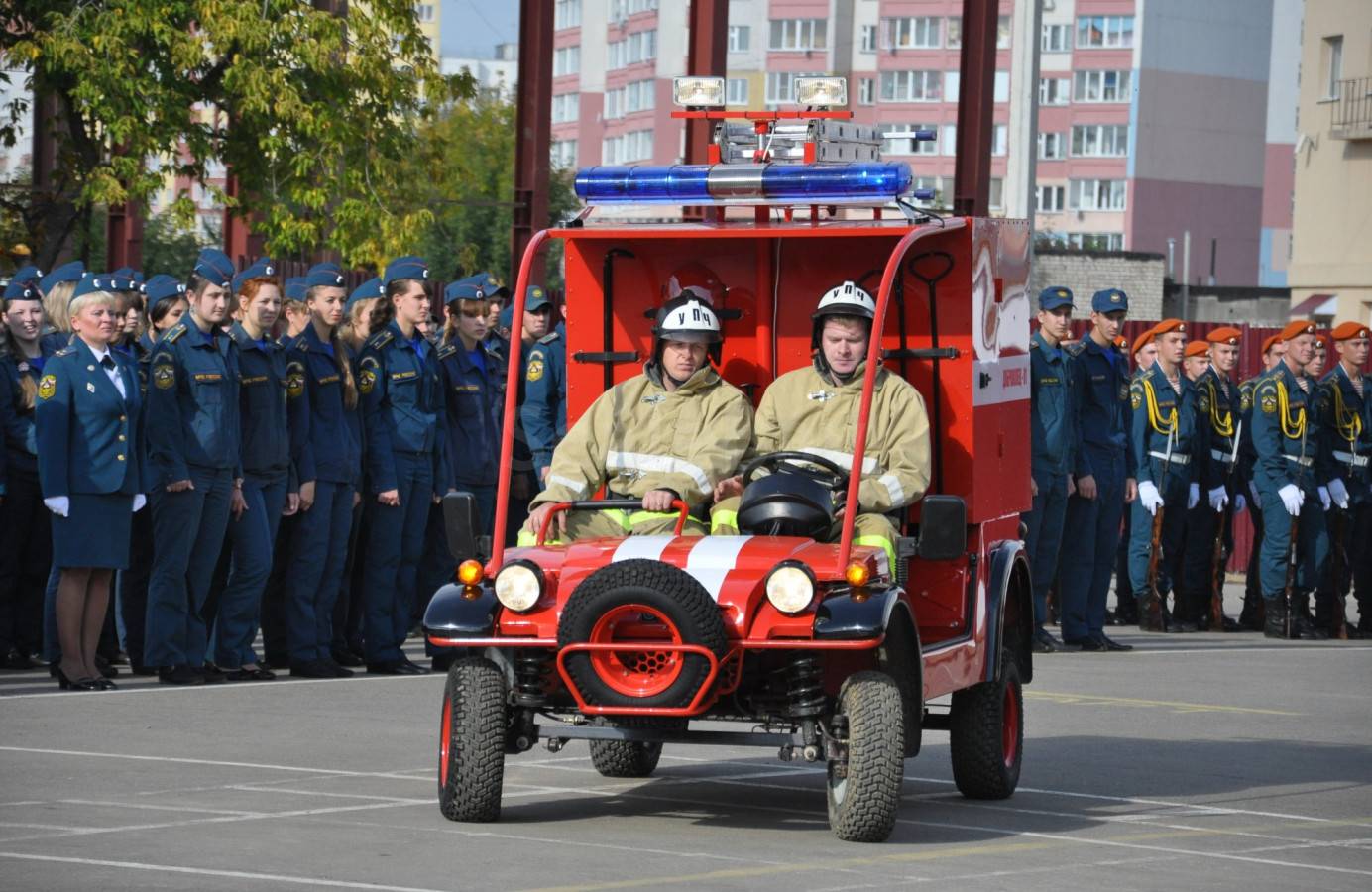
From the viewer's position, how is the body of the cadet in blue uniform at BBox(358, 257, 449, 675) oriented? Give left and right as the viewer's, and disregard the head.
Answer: facing the viewer and to the right of the viewer

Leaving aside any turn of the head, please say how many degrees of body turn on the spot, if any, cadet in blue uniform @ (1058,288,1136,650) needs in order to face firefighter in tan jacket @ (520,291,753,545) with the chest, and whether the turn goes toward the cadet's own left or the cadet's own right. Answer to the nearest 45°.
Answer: approximately 45° to the cadet's own right

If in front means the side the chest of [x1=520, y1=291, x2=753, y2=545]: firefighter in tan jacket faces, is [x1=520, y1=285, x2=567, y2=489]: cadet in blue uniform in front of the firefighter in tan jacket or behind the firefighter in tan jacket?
behind

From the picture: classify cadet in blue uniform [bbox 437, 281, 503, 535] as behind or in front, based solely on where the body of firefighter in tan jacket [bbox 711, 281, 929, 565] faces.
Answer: behind

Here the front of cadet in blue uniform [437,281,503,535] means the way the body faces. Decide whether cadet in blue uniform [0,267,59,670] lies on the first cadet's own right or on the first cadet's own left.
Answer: on the first cadet's own right

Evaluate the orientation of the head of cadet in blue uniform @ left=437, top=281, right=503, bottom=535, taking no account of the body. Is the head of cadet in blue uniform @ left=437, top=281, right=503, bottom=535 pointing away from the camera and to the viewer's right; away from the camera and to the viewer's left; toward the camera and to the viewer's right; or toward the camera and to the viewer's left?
toward the camera and to the viewer's right

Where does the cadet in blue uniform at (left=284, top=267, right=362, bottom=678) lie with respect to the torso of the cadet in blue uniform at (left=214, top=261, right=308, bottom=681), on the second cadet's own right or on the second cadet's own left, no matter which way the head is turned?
on the second cadet's own left

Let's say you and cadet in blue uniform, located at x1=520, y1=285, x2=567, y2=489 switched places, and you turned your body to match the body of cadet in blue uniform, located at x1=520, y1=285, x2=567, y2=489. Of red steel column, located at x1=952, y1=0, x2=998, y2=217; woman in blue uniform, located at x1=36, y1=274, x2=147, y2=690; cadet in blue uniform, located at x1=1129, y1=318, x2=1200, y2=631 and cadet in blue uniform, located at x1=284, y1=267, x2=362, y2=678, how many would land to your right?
2

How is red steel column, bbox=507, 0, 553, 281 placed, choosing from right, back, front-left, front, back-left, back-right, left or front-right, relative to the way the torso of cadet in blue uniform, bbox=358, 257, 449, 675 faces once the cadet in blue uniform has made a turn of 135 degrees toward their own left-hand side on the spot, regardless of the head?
front

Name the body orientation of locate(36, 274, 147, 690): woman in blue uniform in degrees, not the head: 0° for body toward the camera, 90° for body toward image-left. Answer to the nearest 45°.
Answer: approximately 315°

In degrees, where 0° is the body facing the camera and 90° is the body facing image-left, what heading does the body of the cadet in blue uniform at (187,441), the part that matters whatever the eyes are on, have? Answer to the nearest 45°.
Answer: approximately 315°

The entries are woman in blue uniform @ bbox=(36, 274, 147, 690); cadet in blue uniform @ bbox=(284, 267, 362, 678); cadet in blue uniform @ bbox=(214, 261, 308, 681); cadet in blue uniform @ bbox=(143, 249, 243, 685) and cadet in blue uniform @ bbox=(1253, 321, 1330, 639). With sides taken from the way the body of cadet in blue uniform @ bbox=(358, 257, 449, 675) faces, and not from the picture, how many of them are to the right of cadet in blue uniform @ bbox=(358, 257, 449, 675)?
4

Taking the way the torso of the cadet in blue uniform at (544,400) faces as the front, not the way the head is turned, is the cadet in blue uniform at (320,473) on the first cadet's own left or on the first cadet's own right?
on the first cadet's own right

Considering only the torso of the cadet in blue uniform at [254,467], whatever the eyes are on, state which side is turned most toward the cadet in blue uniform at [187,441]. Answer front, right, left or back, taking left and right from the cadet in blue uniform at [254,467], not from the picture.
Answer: right

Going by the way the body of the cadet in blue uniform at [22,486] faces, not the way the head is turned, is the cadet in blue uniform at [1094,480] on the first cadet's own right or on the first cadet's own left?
on the first cadet's own left

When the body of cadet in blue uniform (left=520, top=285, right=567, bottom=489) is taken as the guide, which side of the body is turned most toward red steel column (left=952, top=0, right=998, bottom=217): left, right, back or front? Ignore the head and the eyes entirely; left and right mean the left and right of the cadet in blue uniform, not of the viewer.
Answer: left
